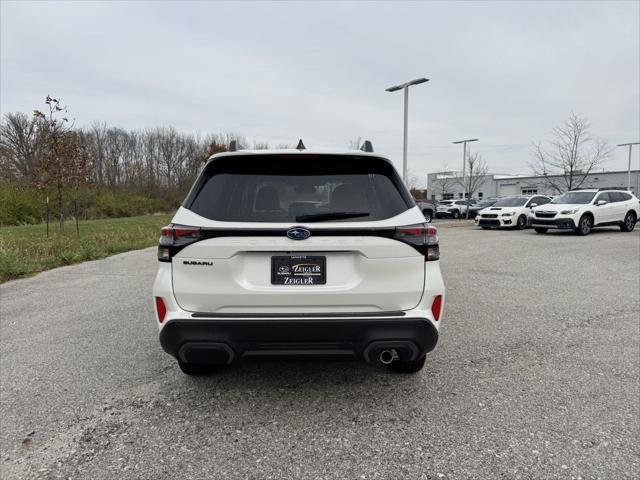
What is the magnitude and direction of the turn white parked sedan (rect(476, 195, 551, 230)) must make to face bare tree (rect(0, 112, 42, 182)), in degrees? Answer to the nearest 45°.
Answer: approximately 45° to its right

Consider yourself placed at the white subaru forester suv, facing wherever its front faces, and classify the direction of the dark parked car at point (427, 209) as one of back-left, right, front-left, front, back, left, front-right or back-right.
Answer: front-right

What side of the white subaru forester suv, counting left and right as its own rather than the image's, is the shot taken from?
back

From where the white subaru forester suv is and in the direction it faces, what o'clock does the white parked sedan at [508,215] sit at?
The white parked sedan is roughly at 1 o'clock from the white subaru forester suv.

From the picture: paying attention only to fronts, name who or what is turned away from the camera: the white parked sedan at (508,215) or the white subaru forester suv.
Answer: the white subaru forester suv

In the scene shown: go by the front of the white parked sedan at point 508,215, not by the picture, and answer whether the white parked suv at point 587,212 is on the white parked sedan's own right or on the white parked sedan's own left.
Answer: on the white parked sedan's own left

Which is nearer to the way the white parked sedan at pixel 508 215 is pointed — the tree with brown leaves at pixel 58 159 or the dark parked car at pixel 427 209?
the tree with brown leaves

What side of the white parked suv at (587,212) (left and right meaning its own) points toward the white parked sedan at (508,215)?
right

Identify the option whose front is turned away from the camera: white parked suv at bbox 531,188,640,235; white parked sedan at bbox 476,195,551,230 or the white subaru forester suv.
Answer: the white subaru forester suv
